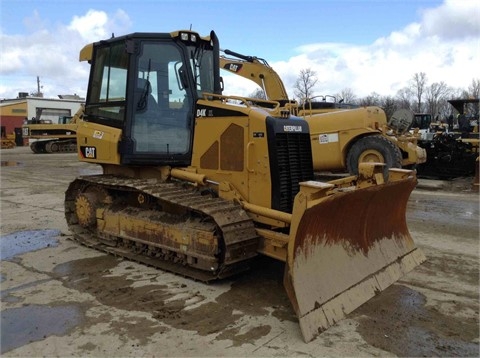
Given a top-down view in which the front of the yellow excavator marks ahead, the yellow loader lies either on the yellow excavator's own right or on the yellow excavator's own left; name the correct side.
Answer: on the yellow excavator's own right

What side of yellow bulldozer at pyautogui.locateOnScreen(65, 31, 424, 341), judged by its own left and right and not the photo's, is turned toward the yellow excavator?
back

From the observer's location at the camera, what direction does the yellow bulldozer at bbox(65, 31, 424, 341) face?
facing the viewer and to the right of the viewer

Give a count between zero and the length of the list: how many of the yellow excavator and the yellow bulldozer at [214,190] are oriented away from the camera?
0

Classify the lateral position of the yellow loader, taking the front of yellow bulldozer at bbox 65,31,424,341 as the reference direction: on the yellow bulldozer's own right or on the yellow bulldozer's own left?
on the yellow bulldozer's own left
